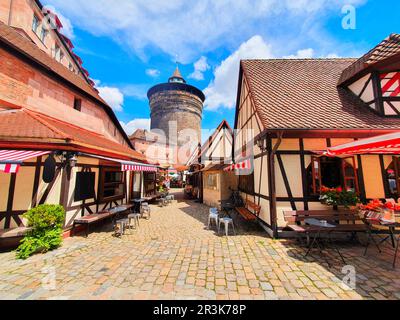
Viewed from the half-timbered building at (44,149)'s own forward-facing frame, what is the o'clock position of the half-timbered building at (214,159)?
the half-timbered building at (214,159) is roughly at 10 o'clock from the half-timbered building at (44,149).

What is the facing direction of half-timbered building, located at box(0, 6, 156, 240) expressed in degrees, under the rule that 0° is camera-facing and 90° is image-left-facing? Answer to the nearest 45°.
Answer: approximately 315°

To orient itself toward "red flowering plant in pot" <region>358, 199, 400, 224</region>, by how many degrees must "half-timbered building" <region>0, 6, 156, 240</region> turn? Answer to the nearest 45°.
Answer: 0° — it already faces it

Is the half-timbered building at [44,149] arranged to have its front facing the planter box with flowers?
yes

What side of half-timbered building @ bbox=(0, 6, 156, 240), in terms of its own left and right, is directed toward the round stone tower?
left

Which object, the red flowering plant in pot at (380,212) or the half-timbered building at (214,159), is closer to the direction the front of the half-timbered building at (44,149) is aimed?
the red flowering plant in pot
